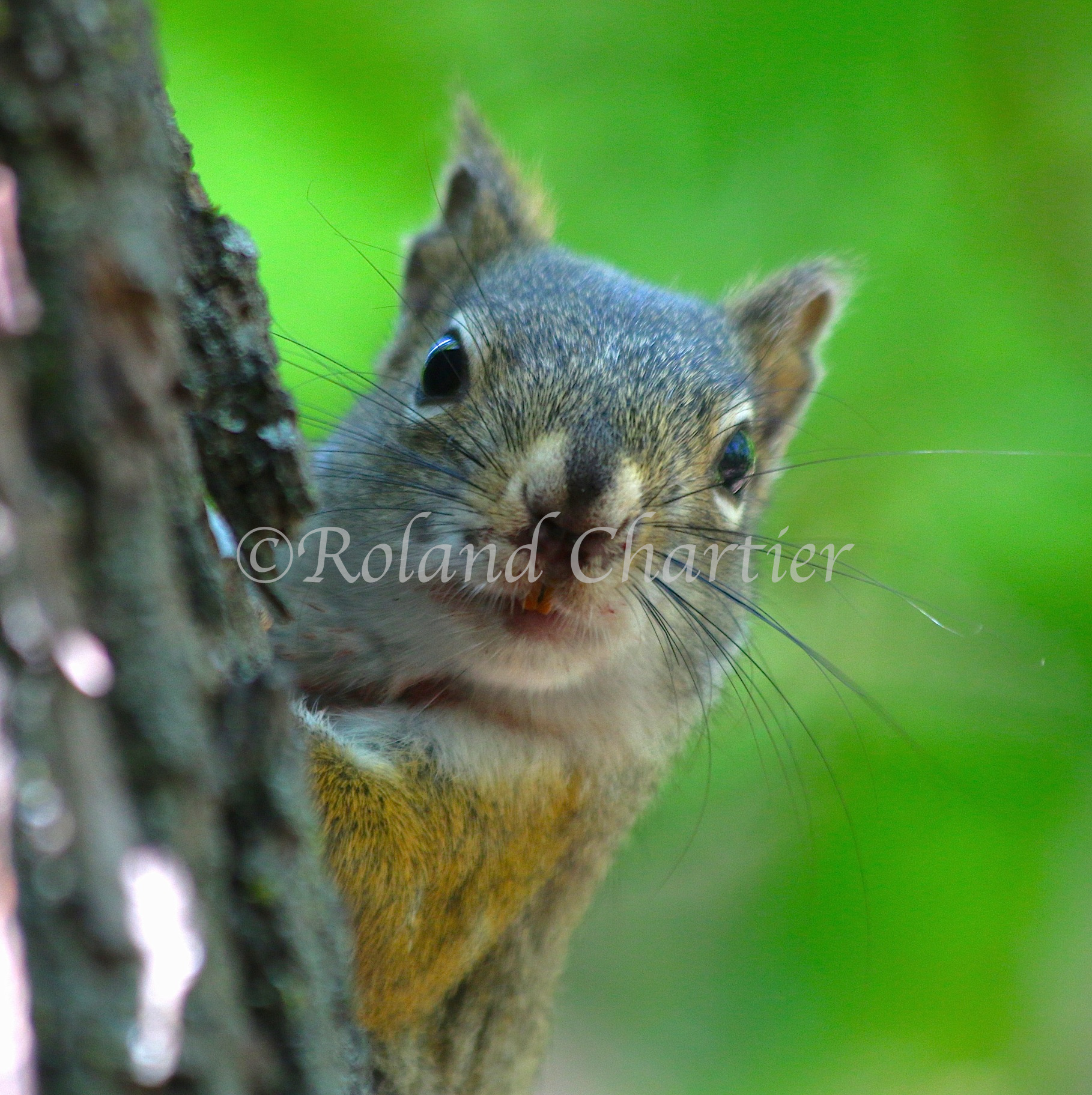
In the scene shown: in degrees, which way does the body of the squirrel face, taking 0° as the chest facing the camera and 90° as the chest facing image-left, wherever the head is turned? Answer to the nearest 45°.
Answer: approximately 0°
